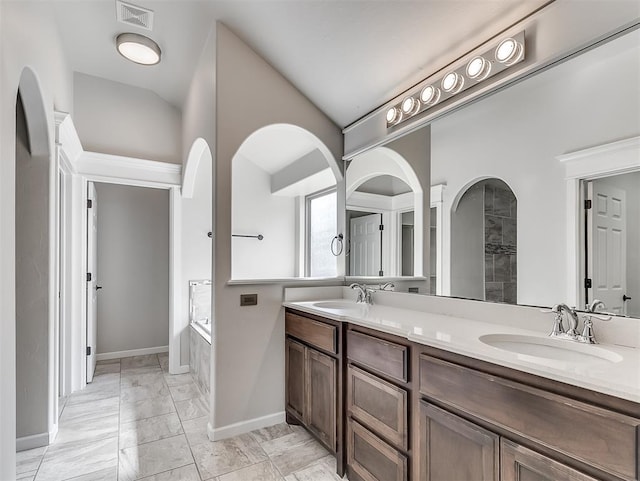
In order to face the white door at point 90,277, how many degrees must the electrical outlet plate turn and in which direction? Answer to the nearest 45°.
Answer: approximately 135° to its right

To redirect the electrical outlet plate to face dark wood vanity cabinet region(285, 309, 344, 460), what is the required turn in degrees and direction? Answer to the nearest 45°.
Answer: approximately 45° to its left

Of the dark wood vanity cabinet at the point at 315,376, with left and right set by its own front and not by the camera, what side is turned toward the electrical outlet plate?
right

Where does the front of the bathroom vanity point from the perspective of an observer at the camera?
facing the viewer and to the left of the viewer

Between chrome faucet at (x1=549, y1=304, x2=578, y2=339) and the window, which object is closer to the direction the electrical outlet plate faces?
the chrome faucet

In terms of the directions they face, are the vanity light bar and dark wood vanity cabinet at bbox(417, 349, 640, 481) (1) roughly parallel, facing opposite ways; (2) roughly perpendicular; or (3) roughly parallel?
roughly parallel

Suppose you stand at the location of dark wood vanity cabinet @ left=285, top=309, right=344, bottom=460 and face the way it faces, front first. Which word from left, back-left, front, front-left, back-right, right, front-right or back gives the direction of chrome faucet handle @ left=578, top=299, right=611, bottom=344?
left

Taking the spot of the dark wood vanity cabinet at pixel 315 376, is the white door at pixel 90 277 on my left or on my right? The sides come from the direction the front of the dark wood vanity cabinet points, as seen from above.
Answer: on my right

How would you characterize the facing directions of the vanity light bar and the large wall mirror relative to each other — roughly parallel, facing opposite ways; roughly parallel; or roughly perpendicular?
roughly parallel

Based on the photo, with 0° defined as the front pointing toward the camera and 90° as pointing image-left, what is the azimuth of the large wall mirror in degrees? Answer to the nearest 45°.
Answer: approximately 45°

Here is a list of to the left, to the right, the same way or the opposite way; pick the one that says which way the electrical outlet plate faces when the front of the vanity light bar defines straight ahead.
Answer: to the left

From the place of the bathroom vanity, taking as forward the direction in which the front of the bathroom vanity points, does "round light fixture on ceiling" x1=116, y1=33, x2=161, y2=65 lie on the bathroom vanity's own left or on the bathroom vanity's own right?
on the bathroom vanity's own right

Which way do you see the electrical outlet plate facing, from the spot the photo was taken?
facing the viewer
